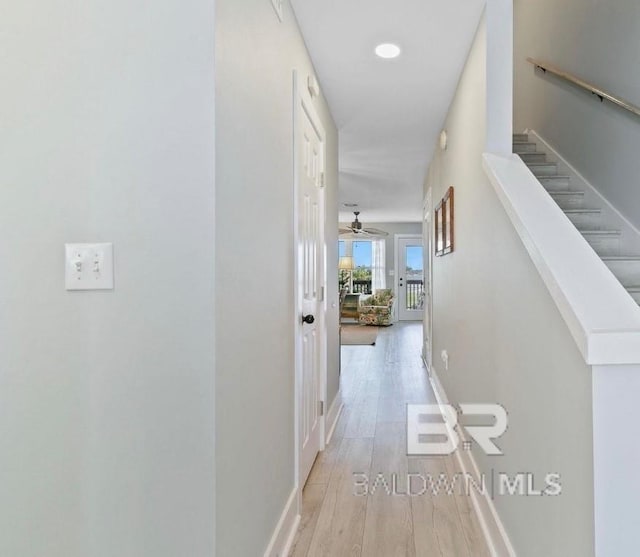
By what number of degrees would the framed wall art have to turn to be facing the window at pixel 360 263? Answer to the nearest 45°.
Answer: approximately 90° to its right

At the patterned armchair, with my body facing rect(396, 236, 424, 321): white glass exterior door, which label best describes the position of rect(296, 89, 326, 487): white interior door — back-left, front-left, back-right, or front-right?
back-right

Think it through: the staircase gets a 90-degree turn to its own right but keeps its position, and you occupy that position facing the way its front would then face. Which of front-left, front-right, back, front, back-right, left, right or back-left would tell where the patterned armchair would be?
front-right

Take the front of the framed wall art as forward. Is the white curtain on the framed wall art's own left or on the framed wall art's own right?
on the framed wall art's own right

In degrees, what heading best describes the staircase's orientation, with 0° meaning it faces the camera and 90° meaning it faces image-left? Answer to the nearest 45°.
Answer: approximately 0°

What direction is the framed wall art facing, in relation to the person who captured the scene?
facing to the left of the viewer

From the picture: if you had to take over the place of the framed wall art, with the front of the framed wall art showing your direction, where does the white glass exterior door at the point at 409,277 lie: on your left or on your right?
on your right
